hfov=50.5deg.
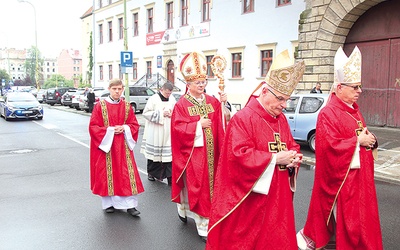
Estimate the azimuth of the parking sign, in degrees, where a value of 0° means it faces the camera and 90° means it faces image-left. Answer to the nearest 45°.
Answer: approximately 0°

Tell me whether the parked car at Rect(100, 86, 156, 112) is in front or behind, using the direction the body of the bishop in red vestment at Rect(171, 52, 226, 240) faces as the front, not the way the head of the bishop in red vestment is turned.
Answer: behind

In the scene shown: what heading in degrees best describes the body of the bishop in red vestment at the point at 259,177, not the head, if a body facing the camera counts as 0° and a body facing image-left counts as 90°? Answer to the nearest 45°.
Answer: approximately 315°

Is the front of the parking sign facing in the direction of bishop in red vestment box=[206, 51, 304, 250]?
yes

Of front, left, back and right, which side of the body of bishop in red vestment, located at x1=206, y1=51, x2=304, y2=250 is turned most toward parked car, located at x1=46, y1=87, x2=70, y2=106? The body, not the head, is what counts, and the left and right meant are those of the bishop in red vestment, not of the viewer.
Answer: back

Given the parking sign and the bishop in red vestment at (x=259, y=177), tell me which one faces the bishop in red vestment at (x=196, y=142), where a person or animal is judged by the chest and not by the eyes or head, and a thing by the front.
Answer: the parking sign
